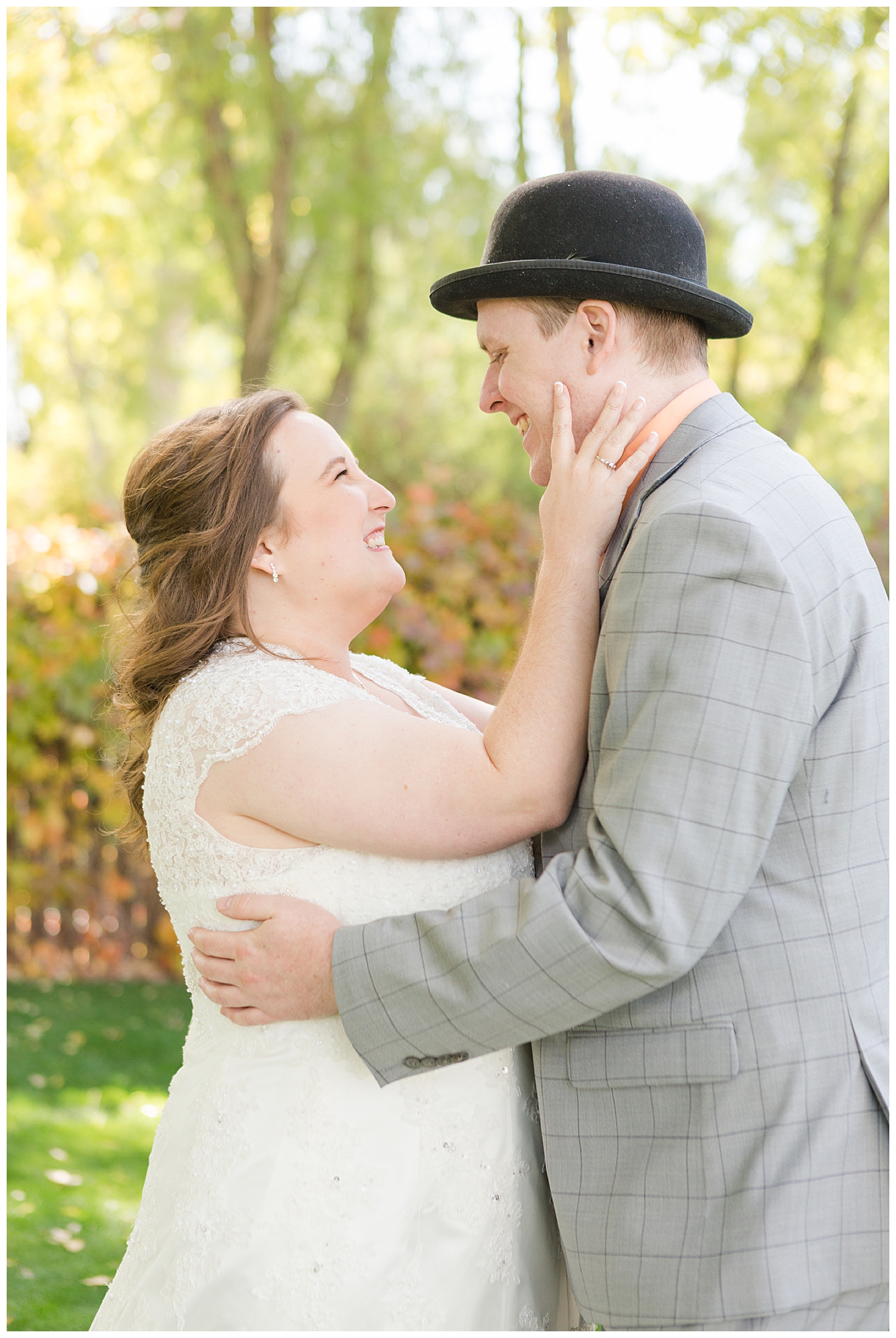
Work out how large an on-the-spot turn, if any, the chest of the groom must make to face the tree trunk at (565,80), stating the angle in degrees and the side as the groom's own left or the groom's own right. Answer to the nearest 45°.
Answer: approximately 90° to the groom's own right

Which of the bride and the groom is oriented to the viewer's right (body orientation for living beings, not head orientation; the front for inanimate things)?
the bride

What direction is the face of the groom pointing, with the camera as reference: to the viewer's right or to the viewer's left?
to the viewer's left

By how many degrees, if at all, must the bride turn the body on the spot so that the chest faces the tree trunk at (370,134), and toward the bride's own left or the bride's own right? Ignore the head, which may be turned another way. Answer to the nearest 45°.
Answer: approximately 90° to the bride's own left

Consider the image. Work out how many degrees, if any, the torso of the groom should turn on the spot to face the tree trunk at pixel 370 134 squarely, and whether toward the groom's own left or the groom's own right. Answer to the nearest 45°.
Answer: approximately 90° to the groom's own right

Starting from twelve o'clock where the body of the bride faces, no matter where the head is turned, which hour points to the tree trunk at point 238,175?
The tree trunk is roughly at 9 o'clock from the bride.

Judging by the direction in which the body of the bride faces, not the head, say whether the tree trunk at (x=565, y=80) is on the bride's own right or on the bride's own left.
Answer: on the bride's own left

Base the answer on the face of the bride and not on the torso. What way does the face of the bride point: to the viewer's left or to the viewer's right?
to the viewer's right

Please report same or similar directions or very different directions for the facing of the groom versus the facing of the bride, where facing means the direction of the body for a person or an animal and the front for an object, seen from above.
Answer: very different directions

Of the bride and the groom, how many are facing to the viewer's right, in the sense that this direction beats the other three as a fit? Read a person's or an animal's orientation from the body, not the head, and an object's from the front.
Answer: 1

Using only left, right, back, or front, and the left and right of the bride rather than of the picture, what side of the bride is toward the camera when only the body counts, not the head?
right

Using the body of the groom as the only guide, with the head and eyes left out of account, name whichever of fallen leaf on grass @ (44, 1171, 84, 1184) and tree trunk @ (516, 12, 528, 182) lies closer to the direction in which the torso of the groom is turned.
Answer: the fallen leaf on grass

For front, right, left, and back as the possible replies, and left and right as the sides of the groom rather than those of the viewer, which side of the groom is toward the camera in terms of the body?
left
